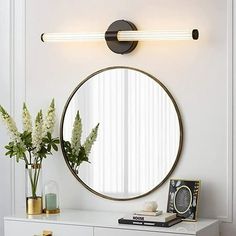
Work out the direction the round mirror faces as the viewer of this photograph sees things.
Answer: facing the viewer and to the left of the viewer

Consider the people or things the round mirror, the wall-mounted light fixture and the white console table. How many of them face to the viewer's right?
0

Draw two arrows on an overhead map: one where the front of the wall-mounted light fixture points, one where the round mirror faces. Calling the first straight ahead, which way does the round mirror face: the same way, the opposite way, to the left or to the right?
the same way

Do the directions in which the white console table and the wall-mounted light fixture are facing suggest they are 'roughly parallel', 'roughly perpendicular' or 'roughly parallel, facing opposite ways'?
roughly parallel

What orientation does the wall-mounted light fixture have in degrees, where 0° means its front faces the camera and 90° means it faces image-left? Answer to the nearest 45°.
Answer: approximately 45°

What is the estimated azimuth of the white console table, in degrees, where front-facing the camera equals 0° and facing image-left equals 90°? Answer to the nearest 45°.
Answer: approximately 45°

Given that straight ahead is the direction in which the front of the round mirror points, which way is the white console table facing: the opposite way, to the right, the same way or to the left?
the same way
